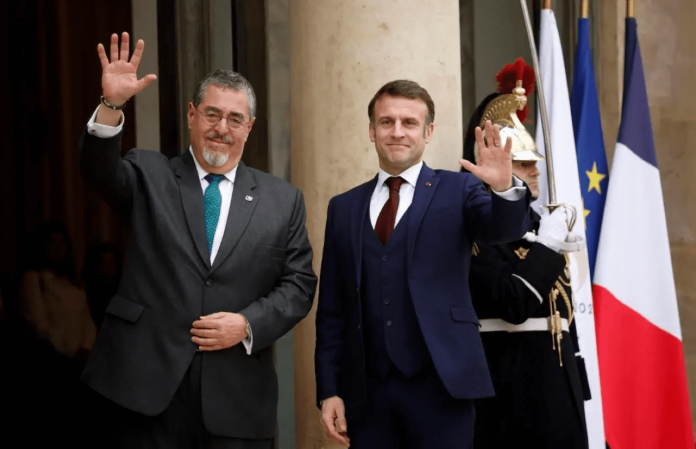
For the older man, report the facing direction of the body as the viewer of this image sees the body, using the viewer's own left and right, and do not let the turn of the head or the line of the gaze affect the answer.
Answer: facing the viewer

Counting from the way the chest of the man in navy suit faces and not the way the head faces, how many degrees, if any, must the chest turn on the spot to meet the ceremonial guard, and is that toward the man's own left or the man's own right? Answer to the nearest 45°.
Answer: approximately 135° to the man's own left

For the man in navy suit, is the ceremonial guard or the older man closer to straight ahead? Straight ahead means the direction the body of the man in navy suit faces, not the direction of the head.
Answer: the older man

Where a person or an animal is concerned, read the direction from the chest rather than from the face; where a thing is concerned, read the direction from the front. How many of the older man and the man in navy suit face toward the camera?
2

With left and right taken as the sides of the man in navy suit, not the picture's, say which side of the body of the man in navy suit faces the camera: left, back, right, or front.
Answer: front

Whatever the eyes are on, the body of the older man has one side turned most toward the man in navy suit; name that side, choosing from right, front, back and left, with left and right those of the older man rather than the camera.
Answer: left

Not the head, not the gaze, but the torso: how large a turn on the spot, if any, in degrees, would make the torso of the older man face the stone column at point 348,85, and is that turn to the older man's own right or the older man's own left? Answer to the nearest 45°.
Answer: approximately 135° to the older man's own left

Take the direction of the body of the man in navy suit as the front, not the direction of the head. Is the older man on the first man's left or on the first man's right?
on the first man's right

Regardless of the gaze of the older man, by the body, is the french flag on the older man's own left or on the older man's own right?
on the older man's own left

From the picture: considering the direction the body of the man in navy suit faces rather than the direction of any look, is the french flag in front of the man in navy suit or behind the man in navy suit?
behind

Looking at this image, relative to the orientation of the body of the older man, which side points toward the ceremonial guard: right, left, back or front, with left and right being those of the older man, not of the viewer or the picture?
left
